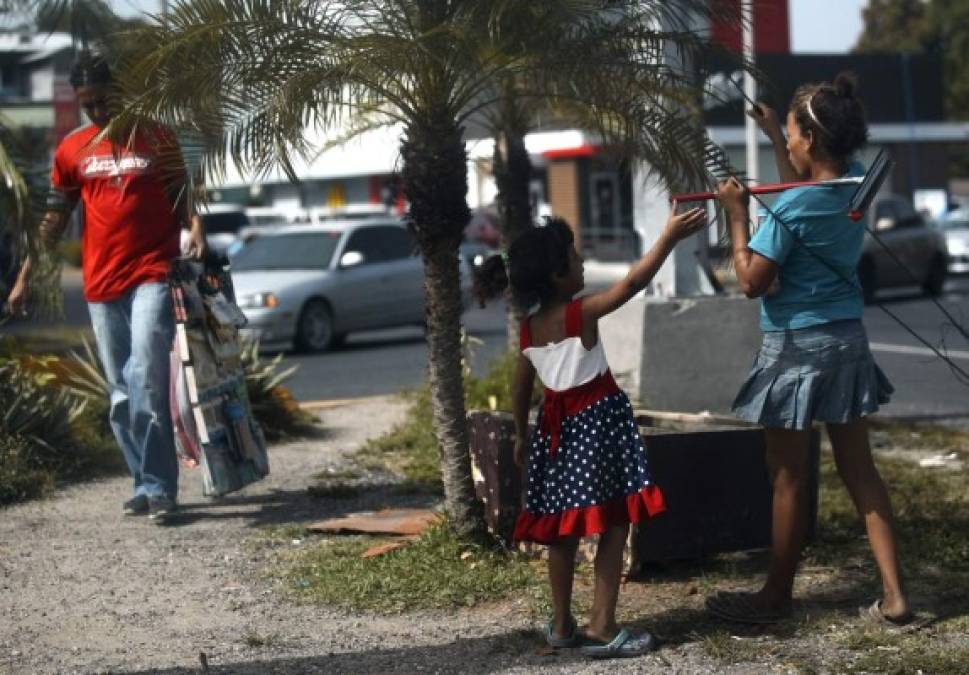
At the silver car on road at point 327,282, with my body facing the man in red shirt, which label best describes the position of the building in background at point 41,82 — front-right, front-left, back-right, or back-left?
back-right

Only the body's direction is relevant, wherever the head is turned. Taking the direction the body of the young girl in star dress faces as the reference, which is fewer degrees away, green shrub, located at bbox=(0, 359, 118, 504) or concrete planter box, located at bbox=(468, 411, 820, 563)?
the concrete planter box

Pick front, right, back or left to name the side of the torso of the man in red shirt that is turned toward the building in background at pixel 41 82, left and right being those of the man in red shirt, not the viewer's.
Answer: back

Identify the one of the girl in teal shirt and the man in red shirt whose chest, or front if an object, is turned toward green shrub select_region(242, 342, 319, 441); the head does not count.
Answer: the girl in teal shirt

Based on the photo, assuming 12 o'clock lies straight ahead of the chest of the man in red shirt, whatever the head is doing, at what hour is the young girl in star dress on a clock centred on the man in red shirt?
The young girl in star dress is roughly at 11 o'clock from the man in red shirt.

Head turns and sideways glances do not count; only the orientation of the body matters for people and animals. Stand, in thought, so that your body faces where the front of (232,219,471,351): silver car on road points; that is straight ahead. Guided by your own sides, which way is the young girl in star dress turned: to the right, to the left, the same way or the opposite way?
the opposite way

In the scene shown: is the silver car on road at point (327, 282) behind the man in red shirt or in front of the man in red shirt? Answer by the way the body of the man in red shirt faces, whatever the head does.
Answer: behind

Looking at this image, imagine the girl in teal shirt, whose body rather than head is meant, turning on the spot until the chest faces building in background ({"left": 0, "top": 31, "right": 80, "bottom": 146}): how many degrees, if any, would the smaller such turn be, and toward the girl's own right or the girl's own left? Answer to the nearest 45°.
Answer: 0° — they already face it

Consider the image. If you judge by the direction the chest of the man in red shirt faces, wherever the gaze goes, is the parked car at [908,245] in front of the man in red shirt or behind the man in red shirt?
behind

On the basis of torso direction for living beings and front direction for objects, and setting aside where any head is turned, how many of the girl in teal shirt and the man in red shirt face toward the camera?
1

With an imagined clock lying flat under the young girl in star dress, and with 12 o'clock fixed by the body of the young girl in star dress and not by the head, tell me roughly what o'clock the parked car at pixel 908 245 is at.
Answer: The parked car is roughly at 11 o'clock from the young girl in star dress.

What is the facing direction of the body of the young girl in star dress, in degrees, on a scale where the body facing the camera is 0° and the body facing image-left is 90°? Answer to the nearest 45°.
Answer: approximately 225°
